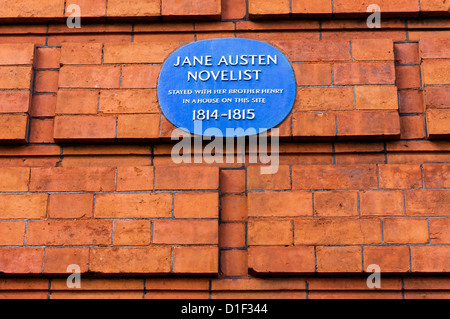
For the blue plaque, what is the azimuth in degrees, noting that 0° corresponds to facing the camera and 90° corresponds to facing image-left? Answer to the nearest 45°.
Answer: approximately 0°
